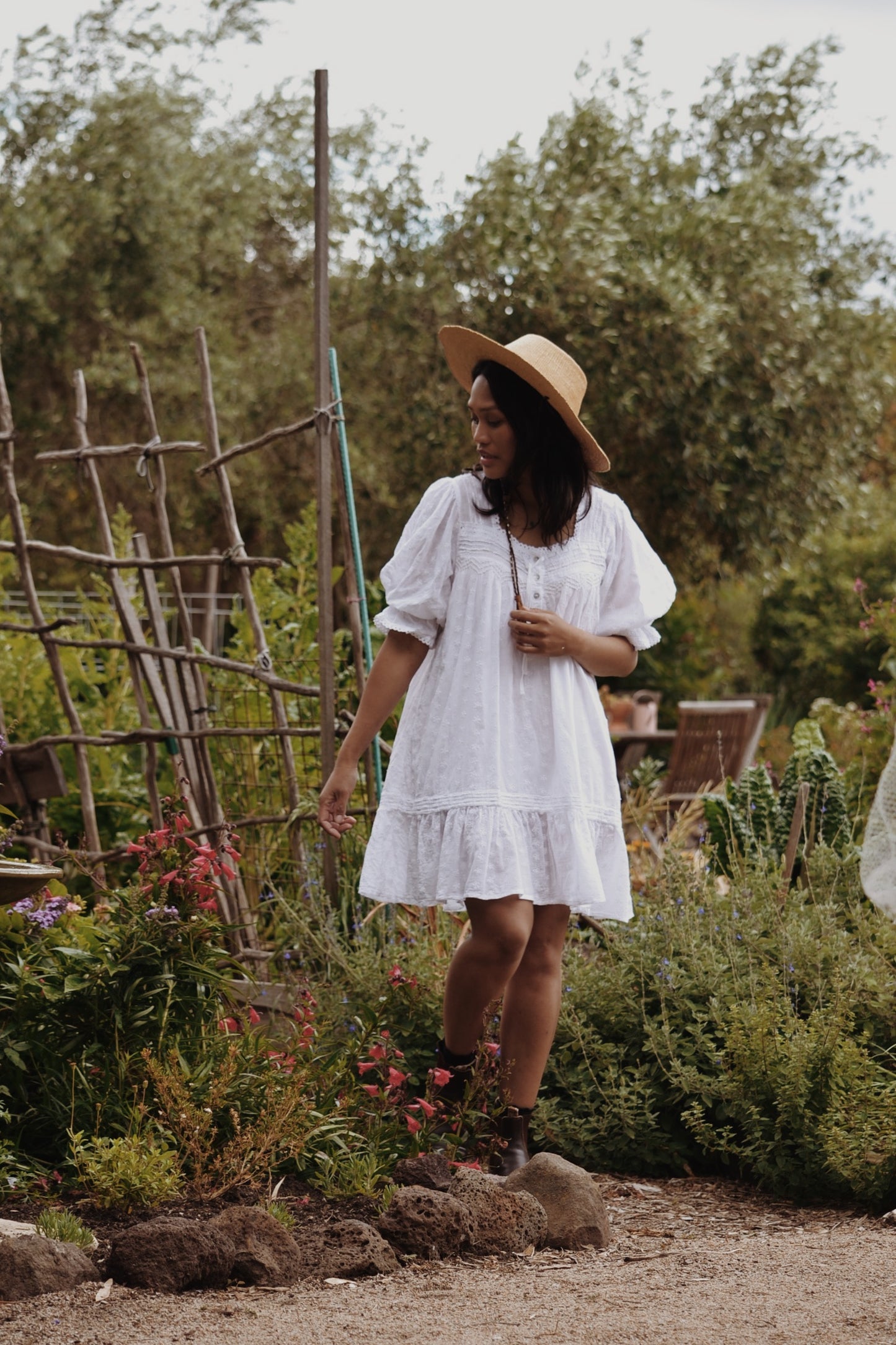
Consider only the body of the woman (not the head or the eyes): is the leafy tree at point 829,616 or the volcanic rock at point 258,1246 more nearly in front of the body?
the volcanic rock

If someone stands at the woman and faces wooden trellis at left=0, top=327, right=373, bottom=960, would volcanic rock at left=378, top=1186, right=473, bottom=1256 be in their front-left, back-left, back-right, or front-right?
back-left

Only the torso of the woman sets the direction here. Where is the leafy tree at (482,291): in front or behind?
behind

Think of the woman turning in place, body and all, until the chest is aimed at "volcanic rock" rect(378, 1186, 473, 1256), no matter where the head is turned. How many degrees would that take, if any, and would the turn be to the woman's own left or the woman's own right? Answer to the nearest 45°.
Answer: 0° — they already face it

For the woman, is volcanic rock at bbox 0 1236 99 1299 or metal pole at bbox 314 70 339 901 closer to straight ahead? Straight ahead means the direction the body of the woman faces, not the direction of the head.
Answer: the volcanic rock

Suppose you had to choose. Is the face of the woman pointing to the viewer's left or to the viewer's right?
to the viewer's left

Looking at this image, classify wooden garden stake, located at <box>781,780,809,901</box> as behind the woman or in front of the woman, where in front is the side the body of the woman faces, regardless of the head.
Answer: behind

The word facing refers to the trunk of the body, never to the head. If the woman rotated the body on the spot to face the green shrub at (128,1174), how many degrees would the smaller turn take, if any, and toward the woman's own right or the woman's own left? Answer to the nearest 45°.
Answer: approximately 45° to the woman's own right

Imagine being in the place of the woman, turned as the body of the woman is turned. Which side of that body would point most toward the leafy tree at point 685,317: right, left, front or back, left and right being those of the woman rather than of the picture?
back

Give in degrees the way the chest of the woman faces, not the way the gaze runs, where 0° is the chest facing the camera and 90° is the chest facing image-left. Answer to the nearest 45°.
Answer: approximately 0°

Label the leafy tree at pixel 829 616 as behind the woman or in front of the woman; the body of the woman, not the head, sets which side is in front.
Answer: behind
